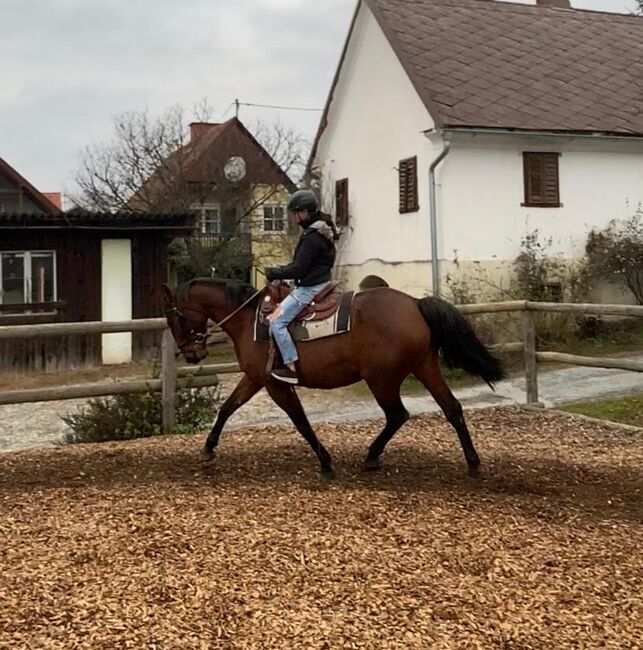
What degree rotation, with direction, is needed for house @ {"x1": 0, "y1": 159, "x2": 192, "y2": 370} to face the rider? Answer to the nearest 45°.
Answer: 0° — it already faces them

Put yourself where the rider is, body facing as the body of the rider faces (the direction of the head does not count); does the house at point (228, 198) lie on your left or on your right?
on your right

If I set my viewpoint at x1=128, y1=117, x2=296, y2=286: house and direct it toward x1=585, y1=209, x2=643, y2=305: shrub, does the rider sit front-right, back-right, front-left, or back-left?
front-right

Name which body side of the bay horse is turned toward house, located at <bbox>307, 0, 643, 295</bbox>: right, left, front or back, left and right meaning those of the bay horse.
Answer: right

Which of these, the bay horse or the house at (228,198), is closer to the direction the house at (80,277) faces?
the bay horse

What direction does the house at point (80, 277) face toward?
toward the camera

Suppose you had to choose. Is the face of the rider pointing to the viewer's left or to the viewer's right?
to the viewer's left

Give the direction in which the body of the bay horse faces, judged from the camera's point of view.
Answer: to the viewer's left

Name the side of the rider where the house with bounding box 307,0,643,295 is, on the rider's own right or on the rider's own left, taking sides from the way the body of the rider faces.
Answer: on the rider's own right

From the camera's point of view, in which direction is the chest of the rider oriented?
to the viewer's left

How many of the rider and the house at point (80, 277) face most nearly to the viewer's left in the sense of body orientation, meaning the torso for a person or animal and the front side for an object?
1
